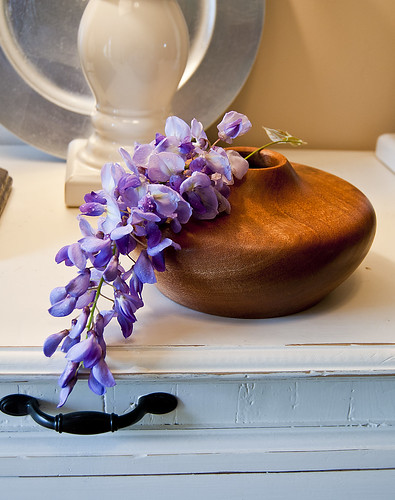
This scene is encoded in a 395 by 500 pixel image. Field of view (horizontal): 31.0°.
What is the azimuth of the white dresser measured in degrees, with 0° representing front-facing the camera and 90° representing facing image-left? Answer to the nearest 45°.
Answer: approximately 0°
